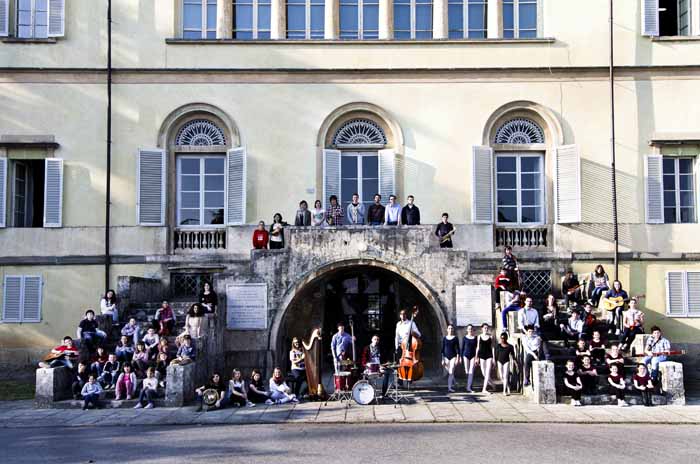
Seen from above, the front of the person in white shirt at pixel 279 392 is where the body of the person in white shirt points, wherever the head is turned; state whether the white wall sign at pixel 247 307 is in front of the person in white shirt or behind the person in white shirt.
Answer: behind

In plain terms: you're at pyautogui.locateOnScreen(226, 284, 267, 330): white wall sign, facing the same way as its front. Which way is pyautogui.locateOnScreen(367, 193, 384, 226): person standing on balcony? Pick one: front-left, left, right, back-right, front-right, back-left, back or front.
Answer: left

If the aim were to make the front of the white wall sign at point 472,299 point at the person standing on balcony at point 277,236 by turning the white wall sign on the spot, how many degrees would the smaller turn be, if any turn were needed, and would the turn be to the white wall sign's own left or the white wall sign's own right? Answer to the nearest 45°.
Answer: approximately 90° to the white wall sign's own right

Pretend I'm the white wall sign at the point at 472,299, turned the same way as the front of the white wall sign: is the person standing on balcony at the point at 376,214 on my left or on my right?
on my right

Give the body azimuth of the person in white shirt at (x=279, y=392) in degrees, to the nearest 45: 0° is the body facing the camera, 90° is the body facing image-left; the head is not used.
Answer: approximately 315°

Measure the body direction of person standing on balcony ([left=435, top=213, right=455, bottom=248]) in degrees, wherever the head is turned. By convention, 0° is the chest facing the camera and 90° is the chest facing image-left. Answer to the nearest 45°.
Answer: approximately 0°
